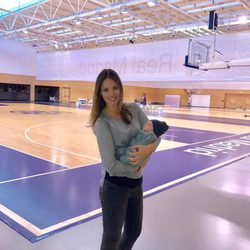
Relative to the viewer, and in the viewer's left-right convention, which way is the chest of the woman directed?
facing the viewer and to the right of the viewer
